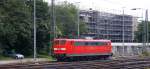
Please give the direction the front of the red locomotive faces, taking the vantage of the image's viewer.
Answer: facing the viewer and to the left of the viewer
